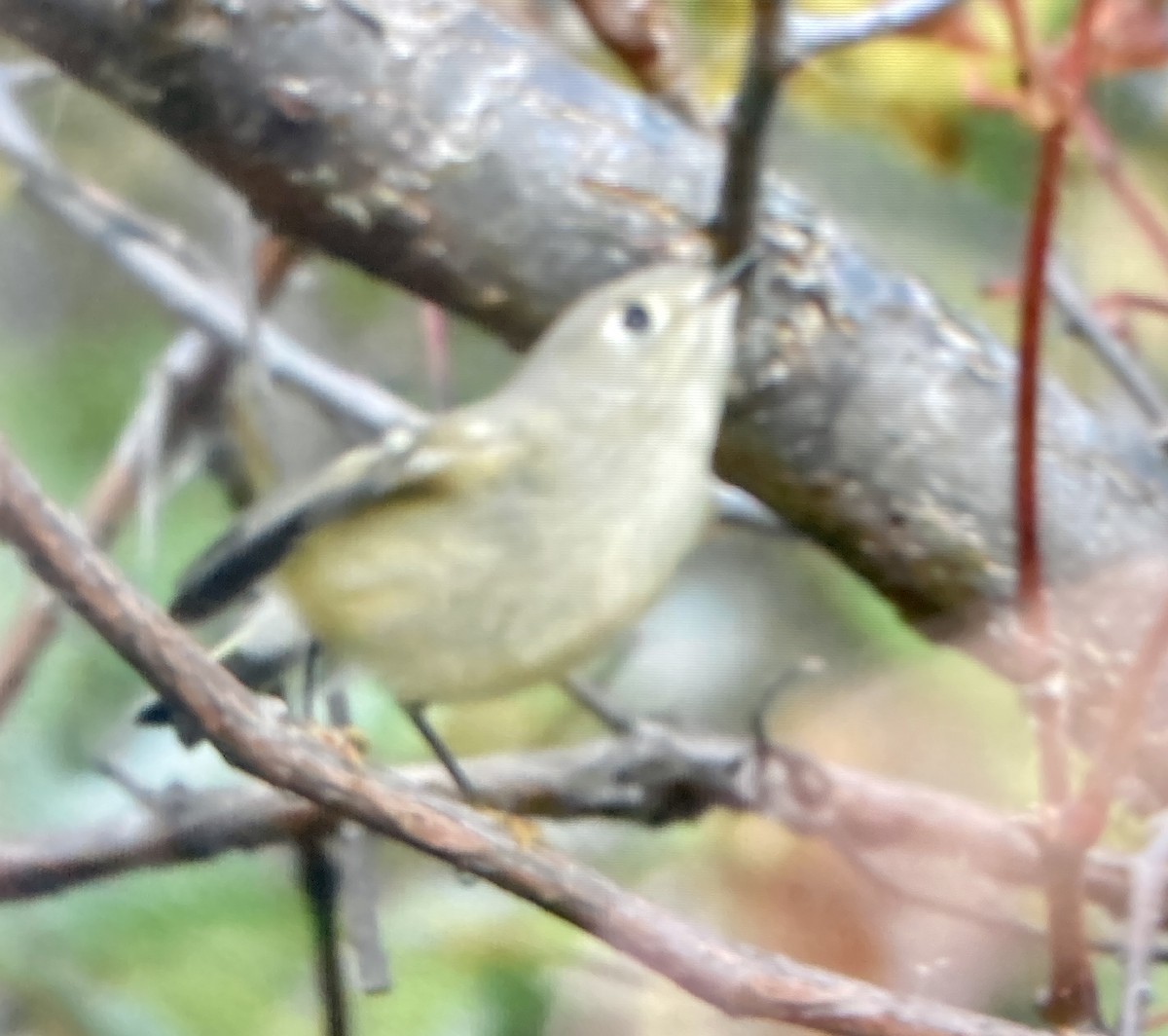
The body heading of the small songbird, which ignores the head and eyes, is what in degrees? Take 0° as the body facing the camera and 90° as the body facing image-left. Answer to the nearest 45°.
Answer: approximately 270°
